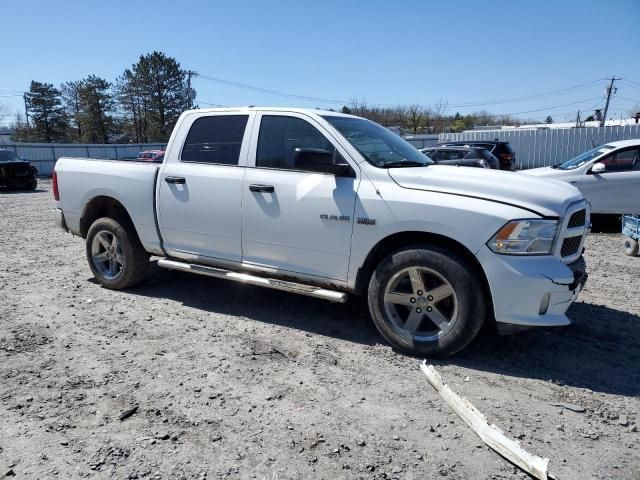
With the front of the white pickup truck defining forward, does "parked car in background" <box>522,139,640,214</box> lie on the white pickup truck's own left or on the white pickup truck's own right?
on the white pickup truck's own left

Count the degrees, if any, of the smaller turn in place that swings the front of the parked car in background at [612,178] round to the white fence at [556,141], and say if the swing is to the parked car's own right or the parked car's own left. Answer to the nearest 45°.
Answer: approximately 90° to the parked car's own right

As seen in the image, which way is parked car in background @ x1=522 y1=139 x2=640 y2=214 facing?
to the viewer's left

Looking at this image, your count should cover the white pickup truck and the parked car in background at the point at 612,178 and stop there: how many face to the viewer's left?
1

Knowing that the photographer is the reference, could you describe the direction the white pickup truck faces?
facing the viewer and to the right of the viewer

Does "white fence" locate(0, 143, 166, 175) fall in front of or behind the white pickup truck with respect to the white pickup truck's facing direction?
behind

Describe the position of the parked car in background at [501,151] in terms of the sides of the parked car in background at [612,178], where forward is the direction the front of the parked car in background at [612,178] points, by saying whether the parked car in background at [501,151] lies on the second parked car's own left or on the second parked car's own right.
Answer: on the second parked car's own right

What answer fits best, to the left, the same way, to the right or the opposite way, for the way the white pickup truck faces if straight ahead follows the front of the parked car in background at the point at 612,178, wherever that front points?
the opposite way

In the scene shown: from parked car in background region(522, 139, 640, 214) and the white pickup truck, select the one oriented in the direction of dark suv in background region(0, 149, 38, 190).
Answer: the parked car in background

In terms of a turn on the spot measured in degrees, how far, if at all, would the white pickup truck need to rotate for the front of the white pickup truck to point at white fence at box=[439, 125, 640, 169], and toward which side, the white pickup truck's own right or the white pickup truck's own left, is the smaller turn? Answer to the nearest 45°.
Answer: approximately 90° to the white pickup truck's own left
